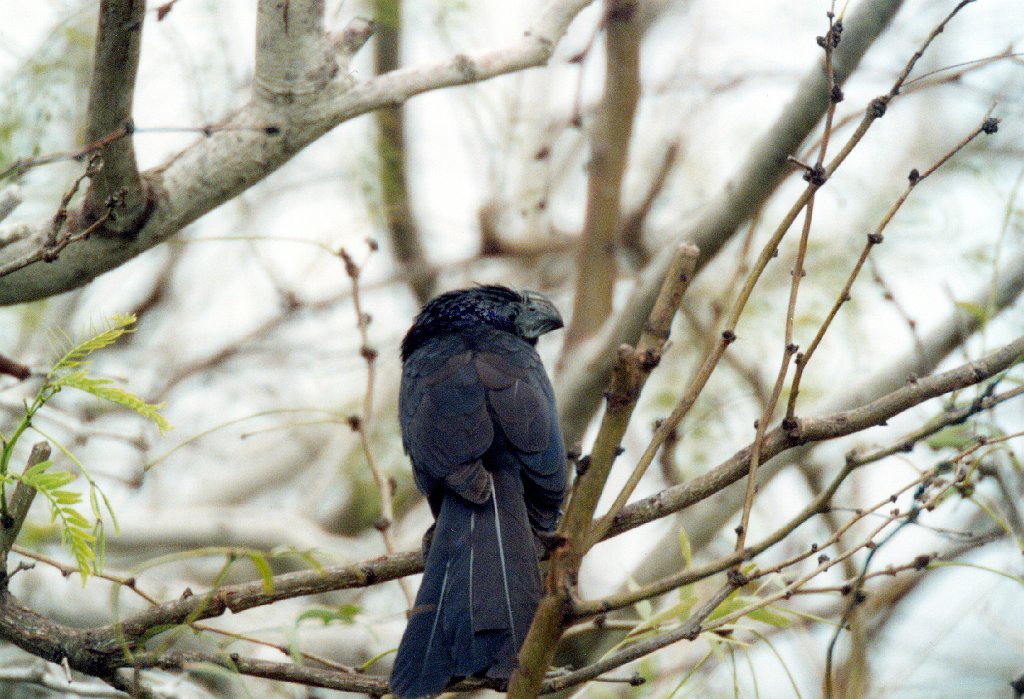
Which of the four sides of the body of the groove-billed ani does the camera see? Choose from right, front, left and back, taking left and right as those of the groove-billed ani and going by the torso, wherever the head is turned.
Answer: back

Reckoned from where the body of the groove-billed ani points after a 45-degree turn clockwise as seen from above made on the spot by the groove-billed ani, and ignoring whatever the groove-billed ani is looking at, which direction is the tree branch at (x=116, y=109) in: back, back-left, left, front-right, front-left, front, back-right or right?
back

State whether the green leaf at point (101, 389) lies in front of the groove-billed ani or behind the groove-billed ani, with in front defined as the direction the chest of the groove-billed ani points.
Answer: behind
